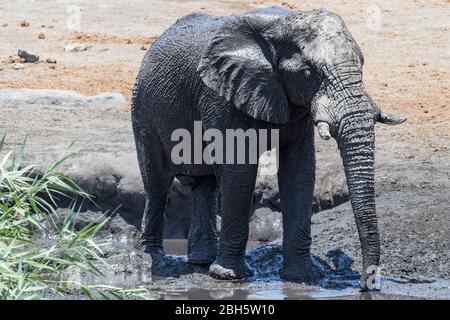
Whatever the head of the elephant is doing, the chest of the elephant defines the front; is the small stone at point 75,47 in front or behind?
behind

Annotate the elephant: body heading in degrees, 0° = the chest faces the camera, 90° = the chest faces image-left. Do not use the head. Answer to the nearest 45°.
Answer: approximately 315°

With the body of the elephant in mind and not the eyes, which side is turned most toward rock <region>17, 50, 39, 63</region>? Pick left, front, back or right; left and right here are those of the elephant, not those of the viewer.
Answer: back

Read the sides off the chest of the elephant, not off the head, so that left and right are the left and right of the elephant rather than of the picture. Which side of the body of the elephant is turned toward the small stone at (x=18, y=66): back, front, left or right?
back
